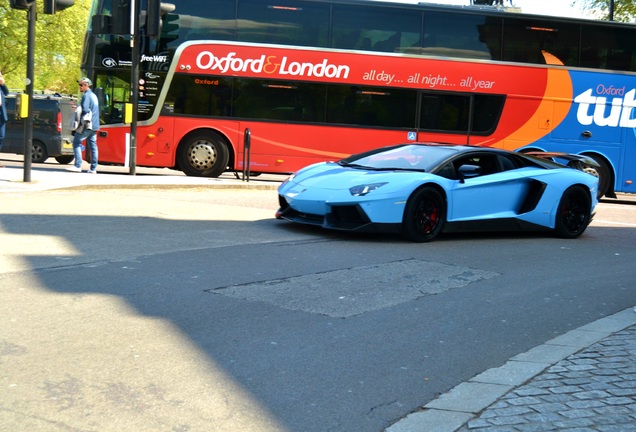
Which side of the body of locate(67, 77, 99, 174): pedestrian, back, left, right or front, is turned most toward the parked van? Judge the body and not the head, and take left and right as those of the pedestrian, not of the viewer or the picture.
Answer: right

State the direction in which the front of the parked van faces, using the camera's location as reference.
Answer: facing away from the viewer and to the left of the viewer

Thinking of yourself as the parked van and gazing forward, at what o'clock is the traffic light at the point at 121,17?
The traffic light is roughly at 7 o'clock from the parked van.

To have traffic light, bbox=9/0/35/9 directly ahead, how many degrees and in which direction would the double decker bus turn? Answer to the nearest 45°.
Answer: approximately 45° to its left

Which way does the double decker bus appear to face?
to the viewer's left

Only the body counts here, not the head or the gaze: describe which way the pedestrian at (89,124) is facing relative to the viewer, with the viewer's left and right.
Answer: facing to the left of the viewer

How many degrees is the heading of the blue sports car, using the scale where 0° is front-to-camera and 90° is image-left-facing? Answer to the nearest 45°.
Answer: approximately 45°
